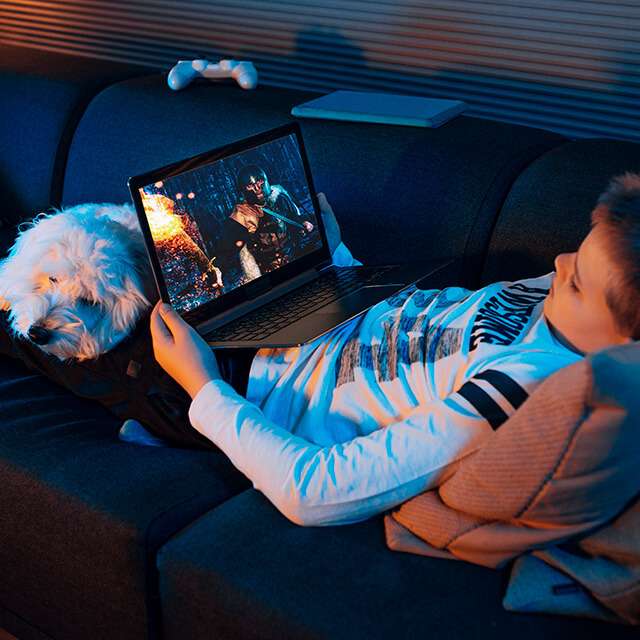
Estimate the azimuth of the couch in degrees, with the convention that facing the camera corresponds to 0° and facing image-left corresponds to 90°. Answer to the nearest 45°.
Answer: approximately 45°

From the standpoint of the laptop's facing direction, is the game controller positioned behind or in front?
behind
